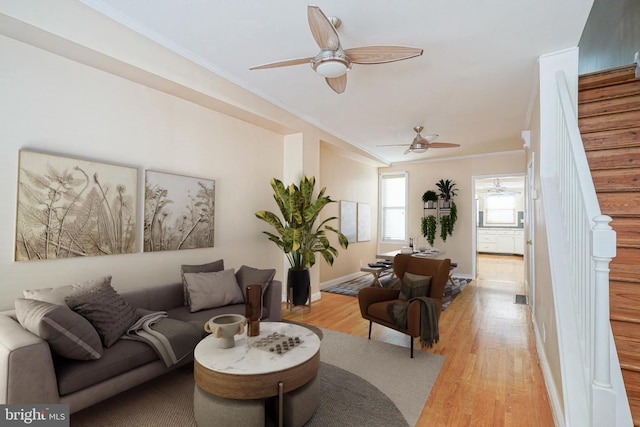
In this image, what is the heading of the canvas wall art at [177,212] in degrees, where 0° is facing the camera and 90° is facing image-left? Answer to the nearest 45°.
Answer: approximately 315°

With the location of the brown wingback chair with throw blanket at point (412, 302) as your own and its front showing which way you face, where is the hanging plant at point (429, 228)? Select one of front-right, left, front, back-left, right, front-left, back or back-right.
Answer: back-right

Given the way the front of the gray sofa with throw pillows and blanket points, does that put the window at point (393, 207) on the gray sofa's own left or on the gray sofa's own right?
on the gray sofa's own left

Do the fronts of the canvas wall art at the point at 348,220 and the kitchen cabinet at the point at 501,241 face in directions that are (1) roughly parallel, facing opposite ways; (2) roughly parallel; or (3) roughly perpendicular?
roughly perpendicular

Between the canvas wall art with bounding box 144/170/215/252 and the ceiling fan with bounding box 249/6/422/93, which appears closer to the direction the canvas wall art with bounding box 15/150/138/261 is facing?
the ceiling fan

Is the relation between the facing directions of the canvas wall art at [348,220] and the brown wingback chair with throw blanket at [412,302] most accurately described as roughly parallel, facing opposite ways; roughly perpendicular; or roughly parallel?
roughly perpendicular

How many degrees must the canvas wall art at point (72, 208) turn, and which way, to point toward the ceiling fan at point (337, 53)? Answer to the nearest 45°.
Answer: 0° — it already faces it

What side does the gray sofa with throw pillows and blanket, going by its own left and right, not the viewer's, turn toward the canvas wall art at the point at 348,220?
left

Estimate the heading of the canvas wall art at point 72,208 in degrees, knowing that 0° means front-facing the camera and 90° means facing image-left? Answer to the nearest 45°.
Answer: approximately 315°

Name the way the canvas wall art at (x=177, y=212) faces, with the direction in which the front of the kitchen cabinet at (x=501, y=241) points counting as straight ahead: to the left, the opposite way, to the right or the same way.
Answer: to the left

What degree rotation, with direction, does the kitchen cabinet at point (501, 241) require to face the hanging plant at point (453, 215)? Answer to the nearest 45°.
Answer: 0° — it already faces it
